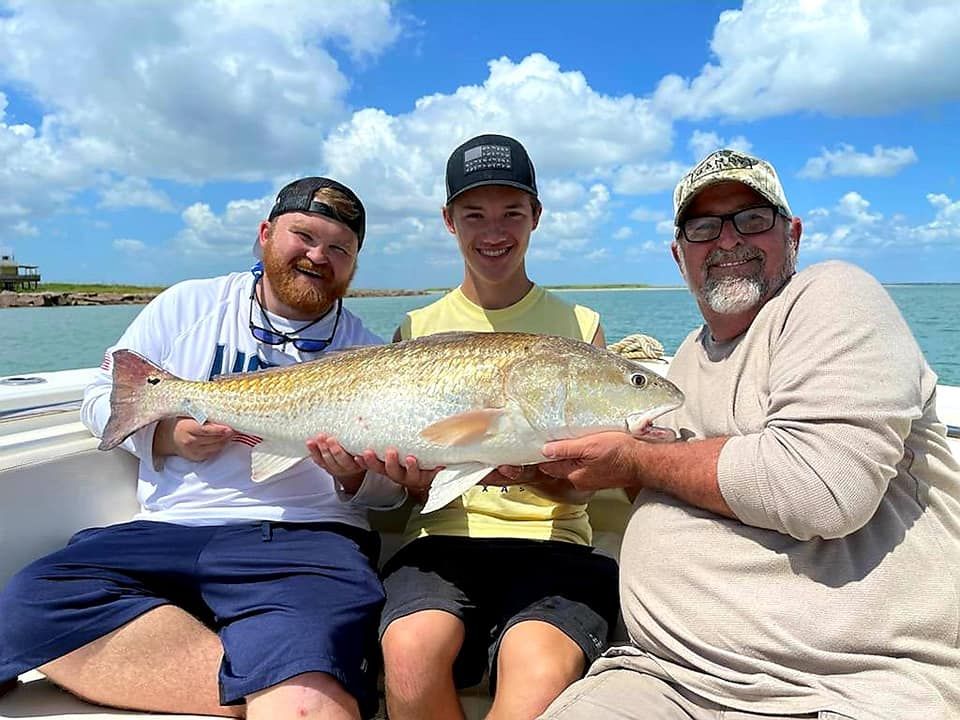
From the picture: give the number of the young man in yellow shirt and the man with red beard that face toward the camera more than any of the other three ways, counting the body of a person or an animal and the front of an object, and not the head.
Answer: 2

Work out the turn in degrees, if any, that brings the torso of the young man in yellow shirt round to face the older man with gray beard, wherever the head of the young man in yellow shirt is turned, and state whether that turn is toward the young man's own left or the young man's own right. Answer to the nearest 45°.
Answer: approximately 45° to the young man's own left

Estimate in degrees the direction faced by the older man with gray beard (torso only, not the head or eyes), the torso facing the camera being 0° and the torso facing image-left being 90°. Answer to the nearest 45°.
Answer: approximately 45°

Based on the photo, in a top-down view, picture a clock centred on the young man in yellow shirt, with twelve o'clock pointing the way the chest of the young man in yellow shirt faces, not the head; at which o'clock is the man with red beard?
The man with red beard is roughly at 3 o'clock from the young man in yellow shirt.

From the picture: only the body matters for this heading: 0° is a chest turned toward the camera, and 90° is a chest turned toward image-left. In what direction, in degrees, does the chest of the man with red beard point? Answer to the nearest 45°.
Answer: approximately 0°

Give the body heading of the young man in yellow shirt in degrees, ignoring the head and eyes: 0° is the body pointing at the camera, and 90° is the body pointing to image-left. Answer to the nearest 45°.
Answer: approximately 0°

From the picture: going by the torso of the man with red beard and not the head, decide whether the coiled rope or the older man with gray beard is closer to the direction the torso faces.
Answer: the older man with gray beard

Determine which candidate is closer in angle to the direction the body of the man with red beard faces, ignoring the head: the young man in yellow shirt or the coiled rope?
the young man in yellow shirt

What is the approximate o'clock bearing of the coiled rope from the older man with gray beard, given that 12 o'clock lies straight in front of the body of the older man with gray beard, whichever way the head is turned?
The coiled rope is roughly at 4 o'clock from the older man with gray beard.

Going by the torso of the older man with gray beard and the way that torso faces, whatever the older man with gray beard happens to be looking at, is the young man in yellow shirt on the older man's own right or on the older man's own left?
on the older man's own right
